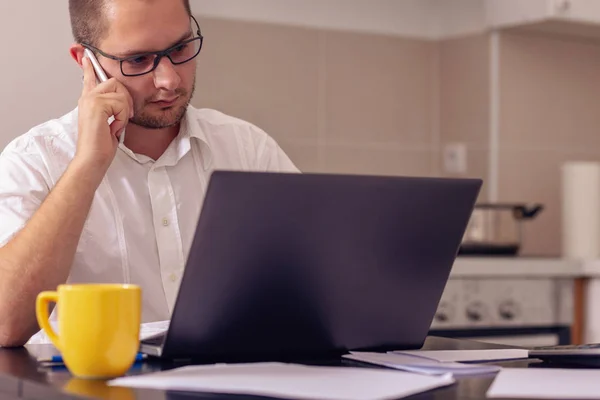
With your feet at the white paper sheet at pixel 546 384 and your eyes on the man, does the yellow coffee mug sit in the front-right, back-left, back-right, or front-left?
front-left

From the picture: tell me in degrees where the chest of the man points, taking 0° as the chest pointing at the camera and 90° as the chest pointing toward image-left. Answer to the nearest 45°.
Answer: approximately 315°

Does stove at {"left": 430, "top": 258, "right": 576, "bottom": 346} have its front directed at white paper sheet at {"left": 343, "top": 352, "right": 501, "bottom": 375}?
yes

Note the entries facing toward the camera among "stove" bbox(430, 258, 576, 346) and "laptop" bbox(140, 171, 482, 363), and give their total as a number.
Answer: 1

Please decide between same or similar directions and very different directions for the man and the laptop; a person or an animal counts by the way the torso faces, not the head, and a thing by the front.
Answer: very different directions

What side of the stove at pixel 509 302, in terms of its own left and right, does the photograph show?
front

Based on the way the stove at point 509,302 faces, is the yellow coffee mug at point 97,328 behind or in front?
in front

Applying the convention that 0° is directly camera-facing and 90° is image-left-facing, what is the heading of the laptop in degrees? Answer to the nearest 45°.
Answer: approximately 135°

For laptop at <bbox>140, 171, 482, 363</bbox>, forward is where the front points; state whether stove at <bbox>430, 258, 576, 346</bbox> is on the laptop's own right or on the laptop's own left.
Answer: on the laptop's own right

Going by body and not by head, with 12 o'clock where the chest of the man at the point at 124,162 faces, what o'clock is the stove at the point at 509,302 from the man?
The stove is roughly at 9 o'clock from the man.

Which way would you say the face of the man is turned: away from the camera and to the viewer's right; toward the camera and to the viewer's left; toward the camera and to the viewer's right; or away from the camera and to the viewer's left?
toward the camera and to the viewer's right
